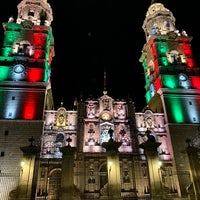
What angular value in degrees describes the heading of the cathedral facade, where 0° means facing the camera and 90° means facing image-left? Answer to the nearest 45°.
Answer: approximately 0°

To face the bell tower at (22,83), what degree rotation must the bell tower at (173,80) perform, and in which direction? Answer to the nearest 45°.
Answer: approximately 45° to its right

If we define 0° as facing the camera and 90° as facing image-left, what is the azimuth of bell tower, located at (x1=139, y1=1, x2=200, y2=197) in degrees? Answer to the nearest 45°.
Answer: approximately 0°

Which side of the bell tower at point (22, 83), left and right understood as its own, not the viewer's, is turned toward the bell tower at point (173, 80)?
left

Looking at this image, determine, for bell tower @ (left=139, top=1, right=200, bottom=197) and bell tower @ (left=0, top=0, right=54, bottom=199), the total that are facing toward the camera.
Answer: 2
